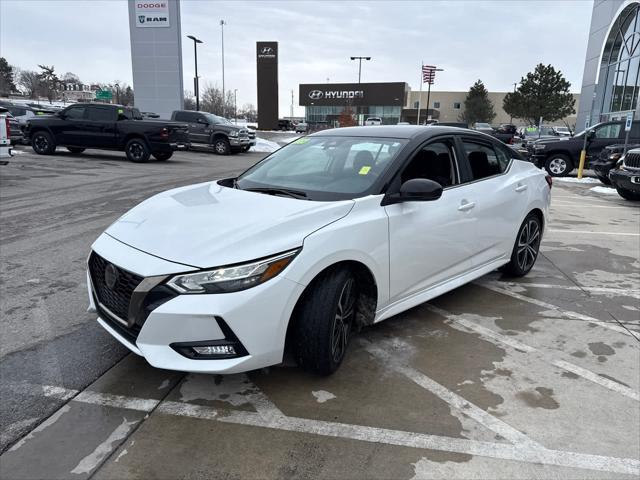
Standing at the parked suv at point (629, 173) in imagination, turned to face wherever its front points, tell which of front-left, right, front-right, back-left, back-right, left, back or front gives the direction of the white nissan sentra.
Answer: front-left

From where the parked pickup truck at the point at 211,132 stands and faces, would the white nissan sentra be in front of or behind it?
in front

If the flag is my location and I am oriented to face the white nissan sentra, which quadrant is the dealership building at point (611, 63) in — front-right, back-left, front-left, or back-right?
front-left

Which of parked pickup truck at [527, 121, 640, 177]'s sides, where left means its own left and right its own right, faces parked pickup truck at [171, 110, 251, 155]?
front

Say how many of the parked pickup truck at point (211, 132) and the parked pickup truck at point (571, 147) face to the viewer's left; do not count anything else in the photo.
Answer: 1

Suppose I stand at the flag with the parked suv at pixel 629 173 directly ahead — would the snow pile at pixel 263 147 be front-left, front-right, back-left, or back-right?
front-right

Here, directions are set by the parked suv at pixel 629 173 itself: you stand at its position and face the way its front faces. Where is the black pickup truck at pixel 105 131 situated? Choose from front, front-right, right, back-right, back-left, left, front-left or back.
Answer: front-right

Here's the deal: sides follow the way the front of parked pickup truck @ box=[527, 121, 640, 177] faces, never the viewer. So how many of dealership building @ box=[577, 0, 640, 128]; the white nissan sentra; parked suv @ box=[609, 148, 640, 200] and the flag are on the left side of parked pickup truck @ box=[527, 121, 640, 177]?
2

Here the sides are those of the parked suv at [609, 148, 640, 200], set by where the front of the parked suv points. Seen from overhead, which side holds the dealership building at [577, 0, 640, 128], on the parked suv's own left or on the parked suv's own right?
on the parked suv's own right

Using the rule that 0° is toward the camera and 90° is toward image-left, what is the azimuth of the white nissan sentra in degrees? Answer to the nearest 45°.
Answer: approximately 45°

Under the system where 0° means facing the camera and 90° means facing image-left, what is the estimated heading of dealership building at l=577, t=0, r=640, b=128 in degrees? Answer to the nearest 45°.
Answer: approximately 45°

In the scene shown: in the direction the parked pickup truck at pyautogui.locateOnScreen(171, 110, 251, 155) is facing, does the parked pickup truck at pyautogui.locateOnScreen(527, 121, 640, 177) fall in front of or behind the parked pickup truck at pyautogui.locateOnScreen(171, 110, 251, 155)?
in front

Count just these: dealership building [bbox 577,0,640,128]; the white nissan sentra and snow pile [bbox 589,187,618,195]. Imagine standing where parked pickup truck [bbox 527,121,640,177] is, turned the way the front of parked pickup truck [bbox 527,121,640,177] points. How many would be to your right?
1

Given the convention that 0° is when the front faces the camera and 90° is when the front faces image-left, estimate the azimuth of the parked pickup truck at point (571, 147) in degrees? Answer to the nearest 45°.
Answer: approximately 90°

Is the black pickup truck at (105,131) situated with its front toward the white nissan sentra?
no

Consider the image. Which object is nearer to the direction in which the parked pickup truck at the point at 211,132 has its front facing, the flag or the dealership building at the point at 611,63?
the dealership building

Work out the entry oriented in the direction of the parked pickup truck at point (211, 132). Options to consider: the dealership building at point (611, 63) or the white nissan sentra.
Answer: the dealership building
